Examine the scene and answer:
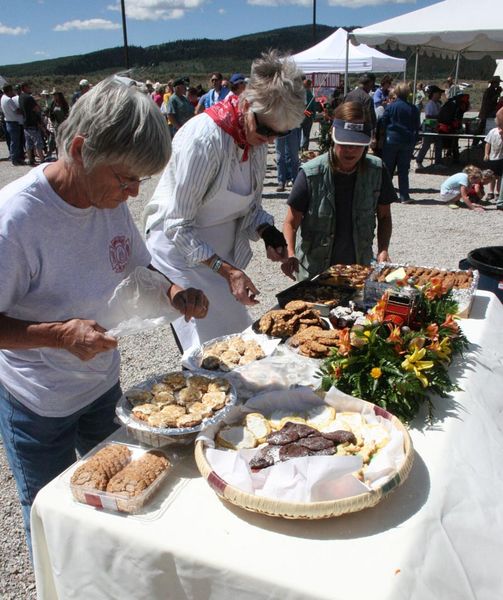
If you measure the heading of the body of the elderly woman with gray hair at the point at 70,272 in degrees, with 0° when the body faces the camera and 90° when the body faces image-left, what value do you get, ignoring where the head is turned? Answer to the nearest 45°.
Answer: approximately 315°

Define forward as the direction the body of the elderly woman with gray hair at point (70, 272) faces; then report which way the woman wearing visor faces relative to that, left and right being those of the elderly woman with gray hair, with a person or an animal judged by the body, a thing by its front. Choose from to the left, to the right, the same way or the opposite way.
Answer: to the right

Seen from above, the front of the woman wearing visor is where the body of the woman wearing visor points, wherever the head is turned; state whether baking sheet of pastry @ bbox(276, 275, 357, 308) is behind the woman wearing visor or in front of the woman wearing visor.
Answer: in front

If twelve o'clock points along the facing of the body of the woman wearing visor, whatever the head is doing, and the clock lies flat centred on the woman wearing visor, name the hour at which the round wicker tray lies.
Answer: The round wicker tray is roughly at 12 o'clock from the woman wearing visor.

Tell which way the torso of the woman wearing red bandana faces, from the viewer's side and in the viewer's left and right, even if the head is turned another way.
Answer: facing the viewer and to the right of the viewer

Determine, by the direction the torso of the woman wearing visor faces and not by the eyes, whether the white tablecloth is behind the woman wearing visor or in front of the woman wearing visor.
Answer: in front

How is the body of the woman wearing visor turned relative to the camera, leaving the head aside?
toward the camera

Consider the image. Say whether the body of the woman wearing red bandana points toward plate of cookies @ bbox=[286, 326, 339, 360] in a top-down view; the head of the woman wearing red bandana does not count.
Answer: yes

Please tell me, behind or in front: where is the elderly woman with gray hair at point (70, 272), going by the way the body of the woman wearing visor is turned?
in front
